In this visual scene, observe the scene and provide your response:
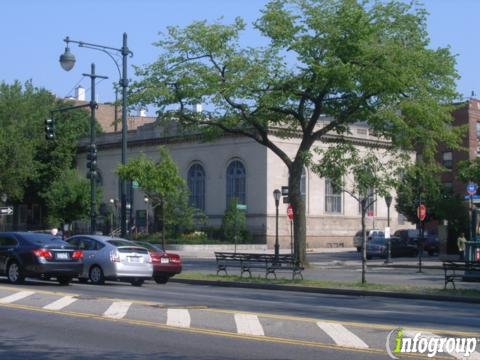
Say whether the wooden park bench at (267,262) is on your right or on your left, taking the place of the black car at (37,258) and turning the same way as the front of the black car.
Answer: on your right

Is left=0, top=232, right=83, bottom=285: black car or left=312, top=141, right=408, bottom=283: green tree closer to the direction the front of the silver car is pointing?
the black car

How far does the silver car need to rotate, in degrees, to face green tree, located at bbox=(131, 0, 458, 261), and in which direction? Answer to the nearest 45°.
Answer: approximately 90° to its right

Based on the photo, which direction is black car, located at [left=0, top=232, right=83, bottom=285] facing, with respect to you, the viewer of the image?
facing away from the viewer and to the left of the viewer

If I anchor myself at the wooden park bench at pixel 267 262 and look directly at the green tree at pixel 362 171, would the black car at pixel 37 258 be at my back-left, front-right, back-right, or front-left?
back-right

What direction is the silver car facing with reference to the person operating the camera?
facing away from the viewer and to the left of the viewer

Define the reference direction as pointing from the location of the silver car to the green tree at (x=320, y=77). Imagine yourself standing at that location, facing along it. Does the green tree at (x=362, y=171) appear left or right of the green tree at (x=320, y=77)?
right
